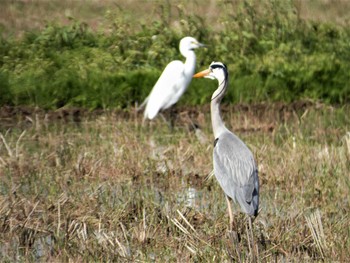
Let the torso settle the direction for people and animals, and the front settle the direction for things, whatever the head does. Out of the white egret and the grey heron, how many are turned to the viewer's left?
1

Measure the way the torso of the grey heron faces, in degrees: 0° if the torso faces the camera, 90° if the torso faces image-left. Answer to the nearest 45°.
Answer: approximately 90°

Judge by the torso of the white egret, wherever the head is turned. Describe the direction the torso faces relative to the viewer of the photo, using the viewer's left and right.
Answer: facing to the right of the viewer

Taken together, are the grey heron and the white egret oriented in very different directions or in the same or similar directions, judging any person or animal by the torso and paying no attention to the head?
very different directions

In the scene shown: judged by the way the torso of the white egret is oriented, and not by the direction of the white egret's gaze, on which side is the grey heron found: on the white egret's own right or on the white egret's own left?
on the white egret's own right

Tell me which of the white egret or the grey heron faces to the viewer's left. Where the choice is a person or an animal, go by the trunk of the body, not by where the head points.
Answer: the grey heron

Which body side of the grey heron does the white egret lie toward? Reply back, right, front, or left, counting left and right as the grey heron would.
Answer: right
